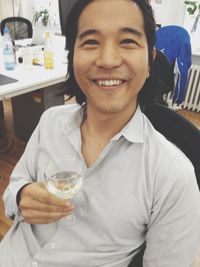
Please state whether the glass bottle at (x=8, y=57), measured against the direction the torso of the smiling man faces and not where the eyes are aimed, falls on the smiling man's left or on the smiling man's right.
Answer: on the smiling man's right

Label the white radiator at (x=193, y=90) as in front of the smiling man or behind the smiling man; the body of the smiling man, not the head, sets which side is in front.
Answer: behind

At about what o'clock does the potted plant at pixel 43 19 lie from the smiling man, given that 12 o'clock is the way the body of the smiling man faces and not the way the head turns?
The potted plant is roughly at 4 o'clock from the smiling man.

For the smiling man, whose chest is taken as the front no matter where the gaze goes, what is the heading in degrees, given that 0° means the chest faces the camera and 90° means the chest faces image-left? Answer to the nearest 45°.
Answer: approximately 45°

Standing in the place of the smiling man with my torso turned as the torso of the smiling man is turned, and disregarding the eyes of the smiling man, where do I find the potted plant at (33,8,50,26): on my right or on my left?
on my right

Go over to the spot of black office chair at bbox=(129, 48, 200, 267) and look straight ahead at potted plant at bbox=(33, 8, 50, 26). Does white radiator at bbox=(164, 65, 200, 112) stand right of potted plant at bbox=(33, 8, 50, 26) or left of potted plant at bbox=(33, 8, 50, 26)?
right

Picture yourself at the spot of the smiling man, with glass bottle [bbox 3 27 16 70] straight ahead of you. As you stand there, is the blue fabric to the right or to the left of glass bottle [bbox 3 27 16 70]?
right

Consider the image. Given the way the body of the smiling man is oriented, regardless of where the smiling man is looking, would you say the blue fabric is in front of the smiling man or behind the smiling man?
behind
